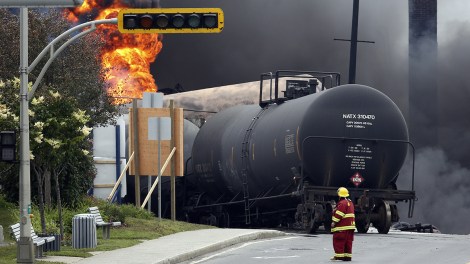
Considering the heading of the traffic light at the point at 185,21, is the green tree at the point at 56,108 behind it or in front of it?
behind

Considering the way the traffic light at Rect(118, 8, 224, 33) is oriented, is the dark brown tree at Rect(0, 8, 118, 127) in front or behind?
behind

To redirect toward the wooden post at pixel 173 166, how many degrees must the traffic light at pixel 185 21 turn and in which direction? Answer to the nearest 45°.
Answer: approximately 180°

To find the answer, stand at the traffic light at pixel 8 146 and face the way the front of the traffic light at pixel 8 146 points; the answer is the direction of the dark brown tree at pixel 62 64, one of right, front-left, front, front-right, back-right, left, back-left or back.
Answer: back

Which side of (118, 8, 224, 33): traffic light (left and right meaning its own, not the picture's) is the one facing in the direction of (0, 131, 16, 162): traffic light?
right

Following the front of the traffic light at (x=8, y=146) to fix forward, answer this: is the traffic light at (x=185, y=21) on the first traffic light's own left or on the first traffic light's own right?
on the first traffic light's own left

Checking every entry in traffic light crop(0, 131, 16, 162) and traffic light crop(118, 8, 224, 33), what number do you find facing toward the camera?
2

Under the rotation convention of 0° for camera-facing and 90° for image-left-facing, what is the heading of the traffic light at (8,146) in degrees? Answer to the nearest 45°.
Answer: approximately 0°

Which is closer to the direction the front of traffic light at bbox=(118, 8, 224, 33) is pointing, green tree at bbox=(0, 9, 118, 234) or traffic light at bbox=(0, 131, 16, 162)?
the traffic light
